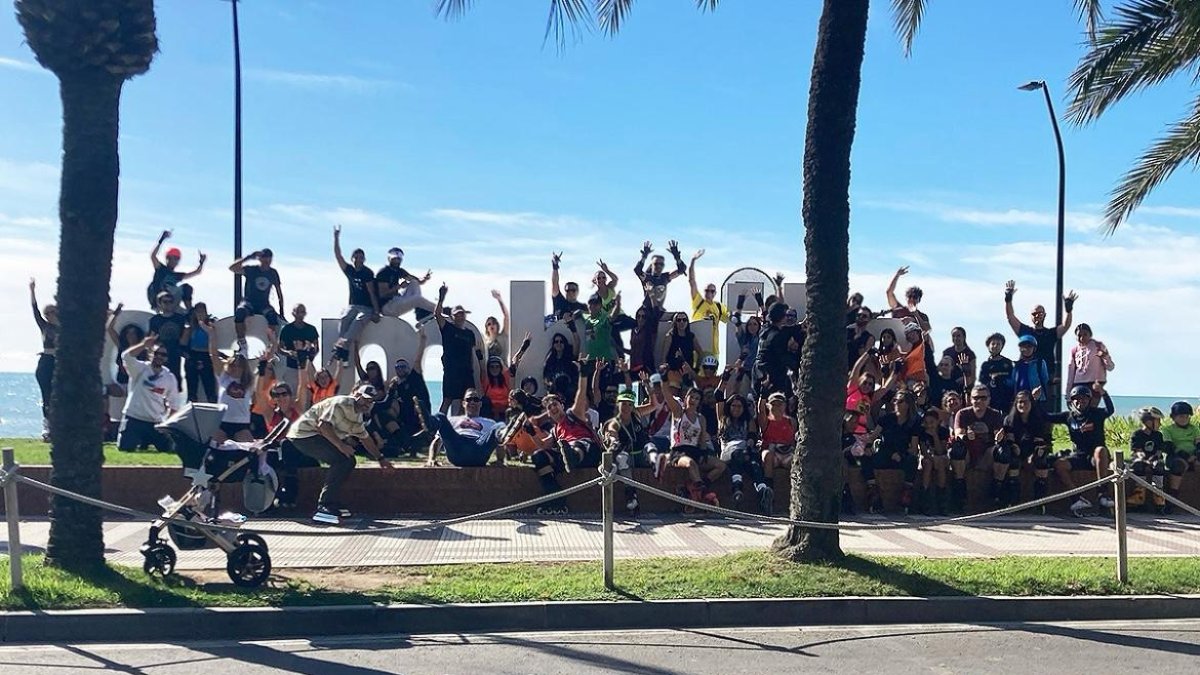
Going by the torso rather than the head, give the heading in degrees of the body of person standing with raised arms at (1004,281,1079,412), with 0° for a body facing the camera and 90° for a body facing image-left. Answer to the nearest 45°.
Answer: approximately 0°

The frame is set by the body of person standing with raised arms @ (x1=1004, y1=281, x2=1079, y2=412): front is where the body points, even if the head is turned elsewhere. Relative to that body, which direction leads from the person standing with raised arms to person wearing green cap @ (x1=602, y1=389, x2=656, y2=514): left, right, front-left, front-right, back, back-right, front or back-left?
front-right

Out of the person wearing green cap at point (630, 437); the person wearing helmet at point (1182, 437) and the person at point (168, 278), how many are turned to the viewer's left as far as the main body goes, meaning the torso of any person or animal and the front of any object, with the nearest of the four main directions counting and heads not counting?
0

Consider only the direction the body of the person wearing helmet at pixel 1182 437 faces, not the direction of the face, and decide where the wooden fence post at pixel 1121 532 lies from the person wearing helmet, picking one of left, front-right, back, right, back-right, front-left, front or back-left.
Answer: front

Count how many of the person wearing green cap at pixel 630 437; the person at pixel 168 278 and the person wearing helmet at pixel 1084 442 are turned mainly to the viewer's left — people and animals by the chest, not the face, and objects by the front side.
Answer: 0

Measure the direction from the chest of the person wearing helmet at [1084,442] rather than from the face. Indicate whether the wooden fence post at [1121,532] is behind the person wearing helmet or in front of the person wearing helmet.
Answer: in front

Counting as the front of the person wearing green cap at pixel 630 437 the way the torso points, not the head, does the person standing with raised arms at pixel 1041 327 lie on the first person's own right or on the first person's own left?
on the first person's own left

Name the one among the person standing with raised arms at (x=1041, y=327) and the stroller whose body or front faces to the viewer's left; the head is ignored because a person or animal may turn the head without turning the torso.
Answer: the stroller

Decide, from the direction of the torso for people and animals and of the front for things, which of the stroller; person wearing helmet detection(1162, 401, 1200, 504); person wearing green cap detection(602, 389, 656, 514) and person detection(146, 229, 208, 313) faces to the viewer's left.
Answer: the stroller

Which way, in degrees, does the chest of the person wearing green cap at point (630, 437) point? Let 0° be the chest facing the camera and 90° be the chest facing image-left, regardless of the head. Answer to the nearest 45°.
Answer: approximately 0°

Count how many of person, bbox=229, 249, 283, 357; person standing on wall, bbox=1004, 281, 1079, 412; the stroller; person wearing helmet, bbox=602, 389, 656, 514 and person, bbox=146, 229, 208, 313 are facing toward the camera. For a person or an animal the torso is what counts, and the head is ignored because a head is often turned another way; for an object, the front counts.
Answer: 4

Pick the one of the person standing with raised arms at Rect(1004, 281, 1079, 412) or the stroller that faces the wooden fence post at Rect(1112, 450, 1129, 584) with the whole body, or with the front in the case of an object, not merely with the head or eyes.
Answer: the person standing with raised arms

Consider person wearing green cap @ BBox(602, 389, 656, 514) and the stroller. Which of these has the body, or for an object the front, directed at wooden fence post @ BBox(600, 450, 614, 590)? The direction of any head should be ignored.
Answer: the person wearing green cap

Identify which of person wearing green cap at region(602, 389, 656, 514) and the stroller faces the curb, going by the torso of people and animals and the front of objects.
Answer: the person wearing green cap

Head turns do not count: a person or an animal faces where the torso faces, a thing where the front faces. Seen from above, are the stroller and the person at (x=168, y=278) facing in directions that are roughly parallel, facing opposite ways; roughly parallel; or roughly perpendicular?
roughly perpendicular
